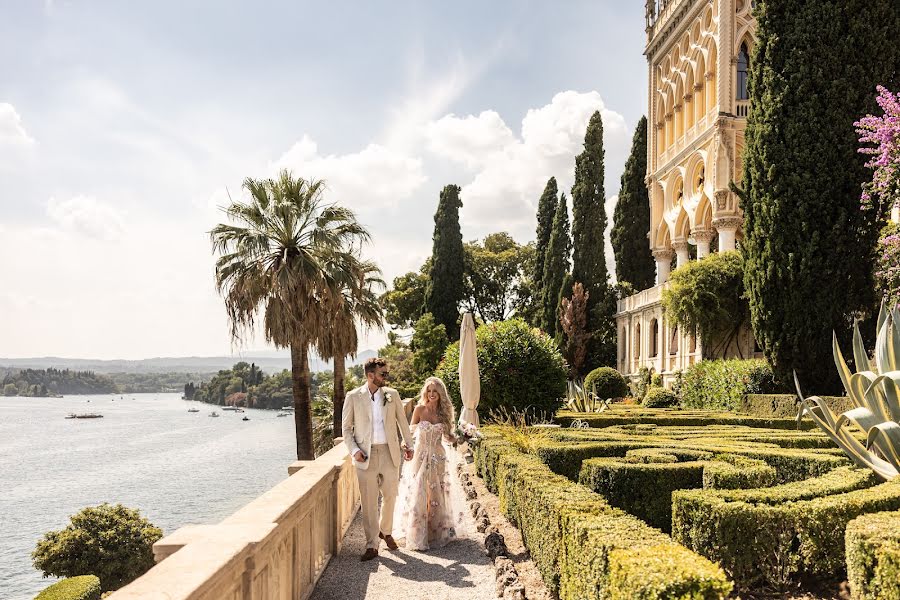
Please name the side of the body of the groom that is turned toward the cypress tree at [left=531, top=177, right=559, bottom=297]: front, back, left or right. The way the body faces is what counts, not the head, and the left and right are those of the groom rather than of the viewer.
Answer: back

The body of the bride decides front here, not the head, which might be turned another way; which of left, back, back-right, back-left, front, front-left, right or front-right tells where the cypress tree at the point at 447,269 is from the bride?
back

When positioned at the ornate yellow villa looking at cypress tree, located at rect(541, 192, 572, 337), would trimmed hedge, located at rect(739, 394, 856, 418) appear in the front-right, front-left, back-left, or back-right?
back-left

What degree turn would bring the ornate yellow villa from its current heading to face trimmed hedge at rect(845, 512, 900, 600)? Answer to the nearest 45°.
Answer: approximately 45° to its left

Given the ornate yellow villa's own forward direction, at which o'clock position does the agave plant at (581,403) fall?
The agave plant is roughly at 11 o'clock from the ornate yellow villa.

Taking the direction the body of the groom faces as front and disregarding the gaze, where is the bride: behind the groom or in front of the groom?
behind

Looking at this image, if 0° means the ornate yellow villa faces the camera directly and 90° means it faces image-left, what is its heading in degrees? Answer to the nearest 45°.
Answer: approximately 45°

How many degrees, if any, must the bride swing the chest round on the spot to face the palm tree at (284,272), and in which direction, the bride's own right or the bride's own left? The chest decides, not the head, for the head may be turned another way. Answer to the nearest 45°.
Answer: approximately 180°

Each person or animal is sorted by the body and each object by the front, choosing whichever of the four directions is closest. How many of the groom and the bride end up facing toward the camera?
2
